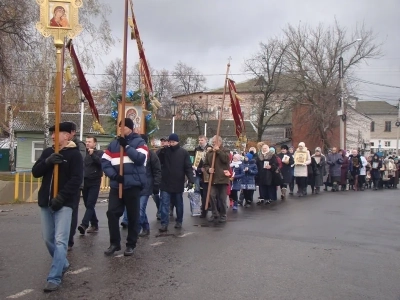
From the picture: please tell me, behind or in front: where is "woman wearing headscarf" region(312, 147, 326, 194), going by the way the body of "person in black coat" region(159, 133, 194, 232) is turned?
behind

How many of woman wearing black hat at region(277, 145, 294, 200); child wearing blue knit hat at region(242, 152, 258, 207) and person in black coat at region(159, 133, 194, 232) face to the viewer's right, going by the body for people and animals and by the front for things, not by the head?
0

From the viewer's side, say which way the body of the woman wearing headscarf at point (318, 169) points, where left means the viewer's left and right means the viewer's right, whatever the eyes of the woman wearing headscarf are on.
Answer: facing the viewer and to the left of the viewer

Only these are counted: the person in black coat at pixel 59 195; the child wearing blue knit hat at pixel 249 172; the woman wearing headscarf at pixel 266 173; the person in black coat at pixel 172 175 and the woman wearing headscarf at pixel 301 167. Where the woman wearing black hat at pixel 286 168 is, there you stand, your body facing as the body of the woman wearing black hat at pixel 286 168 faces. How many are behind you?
1

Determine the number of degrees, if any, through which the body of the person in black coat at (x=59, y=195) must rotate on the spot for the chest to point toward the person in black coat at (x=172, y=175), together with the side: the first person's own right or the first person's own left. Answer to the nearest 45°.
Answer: approximately 180°

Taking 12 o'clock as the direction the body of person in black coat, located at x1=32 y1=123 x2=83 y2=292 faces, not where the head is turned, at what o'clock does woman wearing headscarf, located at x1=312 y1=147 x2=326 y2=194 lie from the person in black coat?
The woman wearing headscarf is roughly at 6 o'clock from the person in black coat.

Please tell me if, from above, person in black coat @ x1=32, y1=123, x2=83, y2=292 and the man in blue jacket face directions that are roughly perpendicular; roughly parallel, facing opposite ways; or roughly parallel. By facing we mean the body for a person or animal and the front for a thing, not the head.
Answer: roughly parallel

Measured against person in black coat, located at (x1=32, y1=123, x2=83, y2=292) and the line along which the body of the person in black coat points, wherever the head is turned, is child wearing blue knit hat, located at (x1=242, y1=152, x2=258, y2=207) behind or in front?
behind

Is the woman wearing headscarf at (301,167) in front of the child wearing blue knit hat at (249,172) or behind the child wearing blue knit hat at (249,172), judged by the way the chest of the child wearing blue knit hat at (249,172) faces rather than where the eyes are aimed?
behind
